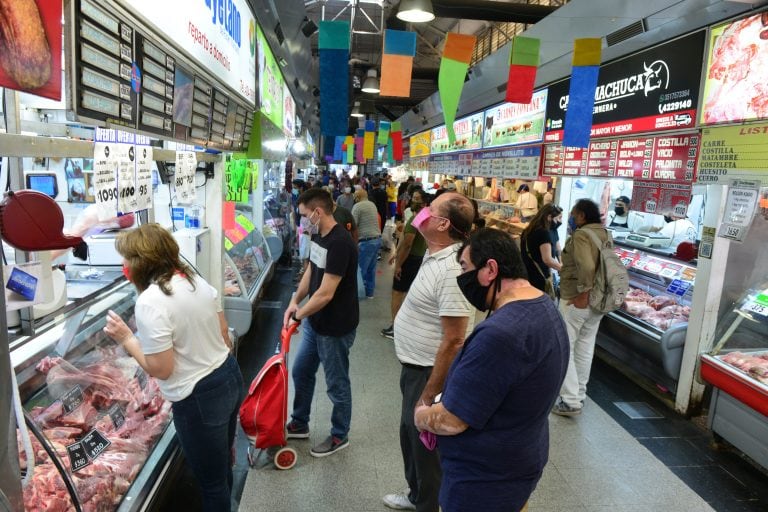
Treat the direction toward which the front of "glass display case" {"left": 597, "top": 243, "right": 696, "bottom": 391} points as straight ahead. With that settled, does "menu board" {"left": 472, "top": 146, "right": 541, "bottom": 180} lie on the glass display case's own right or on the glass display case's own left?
on the glass display case's own right

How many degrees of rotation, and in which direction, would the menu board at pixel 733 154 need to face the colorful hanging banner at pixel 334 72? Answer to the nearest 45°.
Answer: approximately 45° to its right

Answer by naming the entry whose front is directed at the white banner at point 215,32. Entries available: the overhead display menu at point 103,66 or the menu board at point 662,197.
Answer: the menu board

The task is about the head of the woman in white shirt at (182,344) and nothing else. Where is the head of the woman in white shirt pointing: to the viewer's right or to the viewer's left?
to the viewer's left
